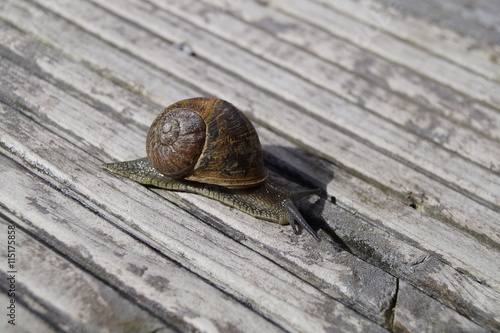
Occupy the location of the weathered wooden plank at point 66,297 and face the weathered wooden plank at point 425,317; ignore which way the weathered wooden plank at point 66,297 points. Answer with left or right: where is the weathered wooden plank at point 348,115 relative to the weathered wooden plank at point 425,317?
left

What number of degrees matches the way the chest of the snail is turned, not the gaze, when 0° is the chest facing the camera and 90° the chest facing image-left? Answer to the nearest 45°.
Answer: approximately 315°

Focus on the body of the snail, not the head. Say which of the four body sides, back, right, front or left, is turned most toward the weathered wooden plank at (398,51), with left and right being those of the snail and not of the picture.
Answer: left
